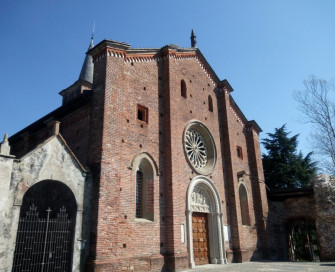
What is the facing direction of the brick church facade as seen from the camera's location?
facing the viewer and to the right of the viewer
